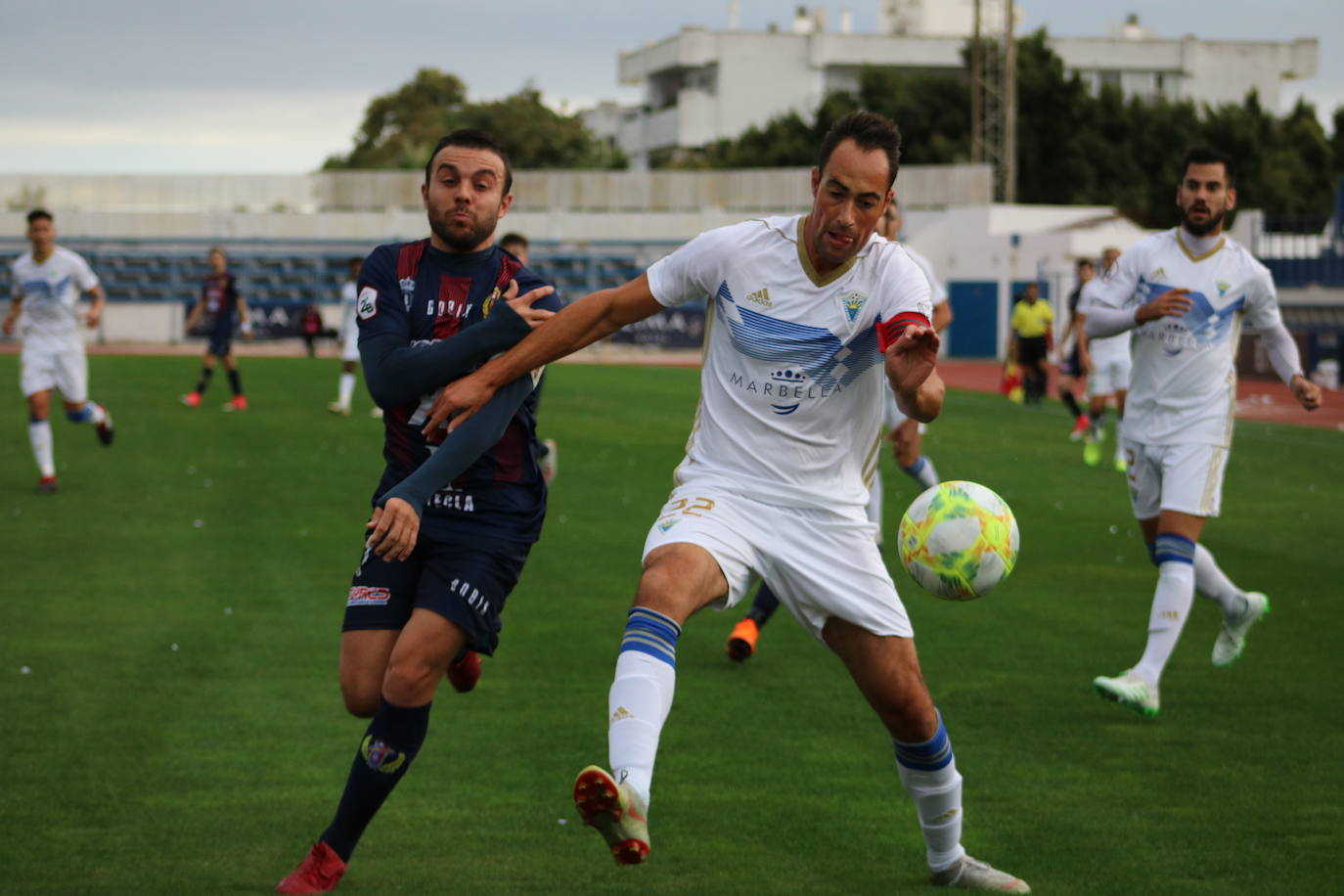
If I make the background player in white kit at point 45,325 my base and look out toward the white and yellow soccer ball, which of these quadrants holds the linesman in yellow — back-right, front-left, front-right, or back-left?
back-left

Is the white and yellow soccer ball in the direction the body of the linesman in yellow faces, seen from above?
yes

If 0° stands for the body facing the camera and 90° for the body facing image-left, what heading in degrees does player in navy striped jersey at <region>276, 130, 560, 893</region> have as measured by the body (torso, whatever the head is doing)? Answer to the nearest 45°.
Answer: approximately 0°

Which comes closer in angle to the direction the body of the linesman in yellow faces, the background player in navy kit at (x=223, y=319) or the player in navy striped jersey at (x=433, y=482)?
the player in navy striped jersey

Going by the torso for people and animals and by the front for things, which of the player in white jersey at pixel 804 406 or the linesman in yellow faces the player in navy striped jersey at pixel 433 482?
the linesman in yellow

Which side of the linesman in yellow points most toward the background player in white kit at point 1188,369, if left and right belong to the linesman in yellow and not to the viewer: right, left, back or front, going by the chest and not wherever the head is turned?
front

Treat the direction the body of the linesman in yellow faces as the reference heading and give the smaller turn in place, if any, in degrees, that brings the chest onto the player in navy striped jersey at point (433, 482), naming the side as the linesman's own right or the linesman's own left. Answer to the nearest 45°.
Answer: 0° — they already face them

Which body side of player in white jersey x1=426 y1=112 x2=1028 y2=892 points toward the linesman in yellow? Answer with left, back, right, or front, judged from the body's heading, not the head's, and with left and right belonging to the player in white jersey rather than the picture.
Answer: back
